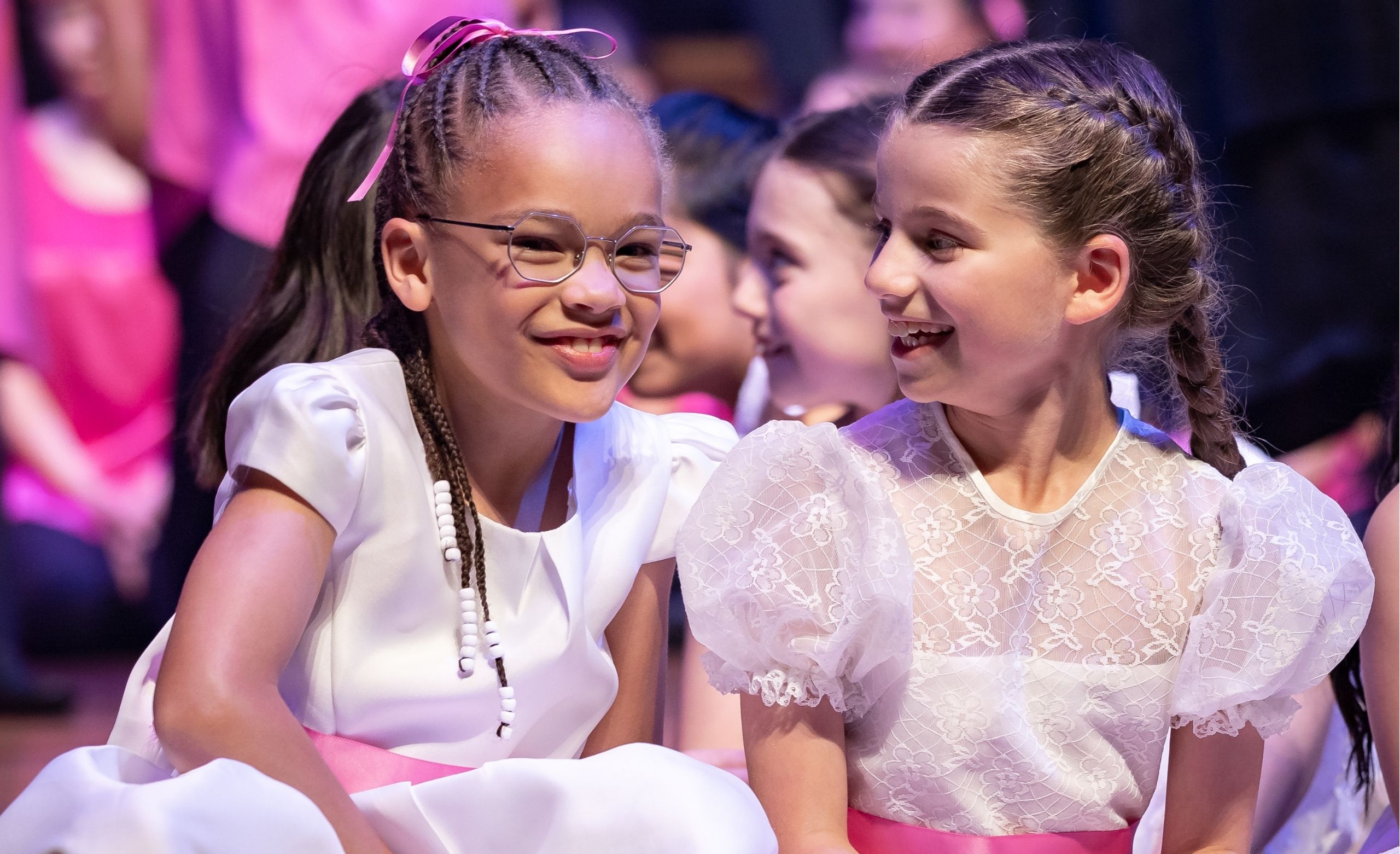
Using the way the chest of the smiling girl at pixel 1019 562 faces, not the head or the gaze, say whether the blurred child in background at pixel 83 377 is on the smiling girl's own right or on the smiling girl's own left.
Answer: on the smiling girl's own right

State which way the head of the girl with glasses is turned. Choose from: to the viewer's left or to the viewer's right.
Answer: to the viewer's right

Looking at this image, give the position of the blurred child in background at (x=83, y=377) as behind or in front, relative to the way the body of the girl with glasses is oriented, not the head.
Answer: behind

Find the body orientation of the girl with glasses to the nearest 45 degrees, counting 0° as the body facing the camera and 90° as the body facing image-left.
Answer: approximately 315°
